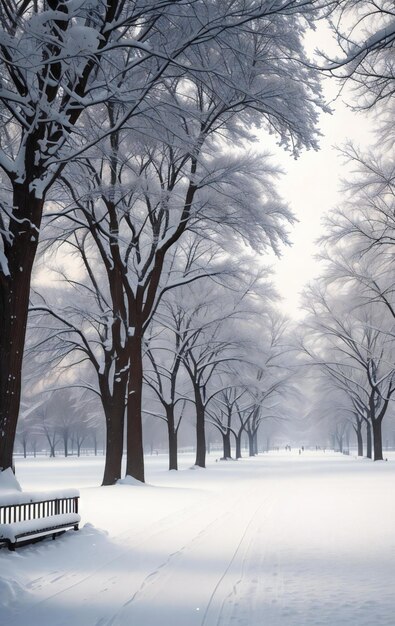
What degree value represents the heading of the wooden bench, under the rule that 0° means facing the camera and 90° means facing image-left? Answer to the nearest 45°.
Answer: approximately 315°
